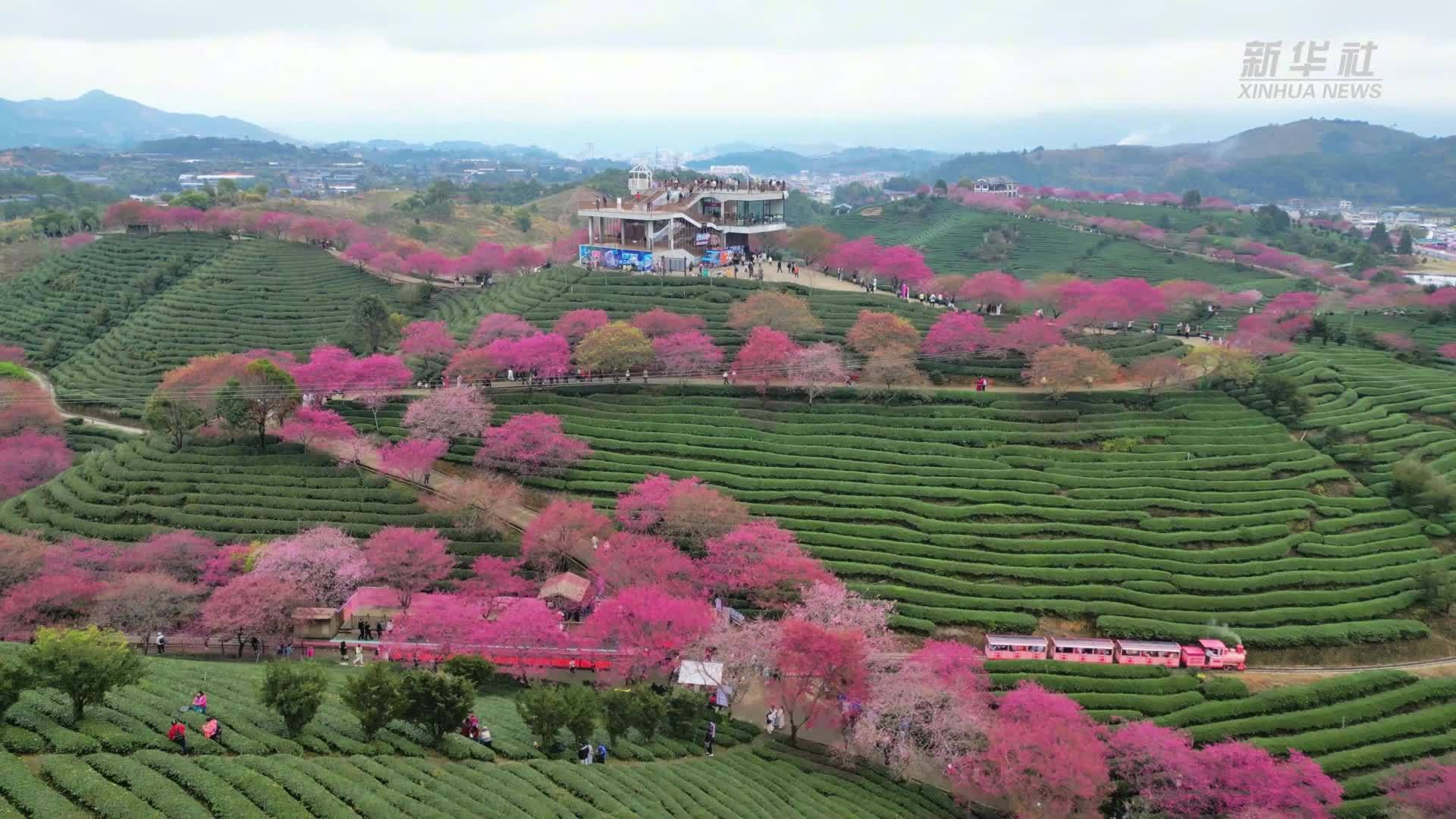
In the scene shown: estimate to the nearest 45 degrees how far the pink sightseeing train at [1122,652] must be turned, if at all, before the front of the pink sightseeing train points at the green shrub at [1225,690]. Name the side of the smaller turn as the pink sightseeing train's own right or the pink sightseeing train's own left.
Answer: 0° — it already faces it

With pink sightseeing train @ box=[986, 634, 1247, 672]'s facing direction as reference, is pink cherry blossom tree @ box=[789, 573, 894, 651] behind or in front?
behind

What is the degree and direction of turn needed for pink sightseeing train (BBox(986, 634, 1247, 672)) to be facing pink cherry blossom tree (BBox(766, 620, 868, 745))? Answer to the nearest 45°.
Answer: approximately 135° to its right

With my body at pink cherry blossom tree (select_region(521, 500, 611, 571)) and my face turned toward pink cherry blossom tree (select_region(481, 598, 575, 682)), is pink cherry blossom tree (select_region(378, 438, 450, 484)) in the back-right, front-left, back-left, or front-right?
back-right

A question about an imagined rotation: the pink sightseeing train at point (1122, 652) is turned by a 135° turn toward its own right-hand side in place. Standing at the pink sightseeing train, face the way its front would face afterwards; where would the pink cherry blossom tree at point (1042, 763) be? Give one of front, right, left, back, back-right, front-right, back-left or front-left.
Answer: front-left

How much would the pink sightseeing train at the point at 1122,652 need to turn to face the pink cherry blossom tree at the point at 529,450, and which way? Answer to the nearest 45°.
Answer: approximately 180°

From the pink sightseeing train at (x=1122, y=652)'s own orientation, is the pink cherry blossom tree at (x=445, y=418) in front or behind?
behind

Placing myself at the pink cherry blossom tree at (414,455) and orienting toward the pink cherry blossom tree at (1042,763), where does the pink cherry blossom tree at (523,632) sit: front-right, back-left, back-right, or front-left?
front-right

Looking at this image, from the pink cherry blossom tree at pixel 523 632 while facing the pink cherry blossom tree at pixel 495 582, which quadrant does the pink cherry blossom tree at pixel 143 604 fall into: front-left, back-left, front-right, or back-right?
front-left

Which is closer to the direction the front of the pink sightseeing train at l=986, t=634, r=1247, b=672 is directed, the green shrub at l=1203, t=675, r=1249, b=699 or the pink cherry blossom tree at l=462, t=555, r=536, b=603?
the green shrub

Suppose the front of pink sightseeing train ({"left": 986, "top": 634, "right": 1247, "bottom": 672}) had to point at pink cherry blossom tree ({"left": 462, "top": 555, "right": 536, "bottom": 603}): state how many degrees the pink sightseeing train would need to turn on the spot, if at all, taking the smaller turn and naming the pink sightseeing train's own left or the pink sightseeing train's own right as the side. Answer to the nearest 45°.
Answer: approximately 180°

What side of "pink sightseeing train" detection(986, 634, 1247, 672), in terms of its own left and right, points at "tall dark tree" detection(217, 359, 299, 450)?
back

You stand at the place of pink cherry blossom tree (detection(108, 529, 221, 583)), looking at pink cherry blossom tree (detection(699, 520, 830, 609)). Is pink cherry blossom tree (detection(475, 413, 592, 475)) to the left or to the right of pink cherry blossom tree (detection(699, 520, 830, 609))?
left

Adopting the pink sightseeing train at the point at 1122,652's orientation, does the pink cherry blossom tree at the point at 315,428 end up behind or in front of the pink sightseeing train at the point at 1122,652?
behind

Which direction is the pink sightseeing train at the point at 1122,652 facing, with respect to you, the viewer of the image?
facing to the right of the viewer

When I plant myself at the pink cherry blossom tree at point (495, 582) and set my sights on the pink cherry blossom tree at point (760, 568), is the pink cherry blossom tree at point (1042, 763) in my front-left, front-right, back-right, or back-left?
front-right

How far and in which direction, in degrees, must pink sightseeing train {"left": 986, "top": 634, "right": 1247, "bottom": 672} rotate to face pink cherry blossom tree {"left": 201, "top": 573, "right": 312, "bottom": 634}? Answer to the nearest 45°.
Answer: approximately 135° to its right
